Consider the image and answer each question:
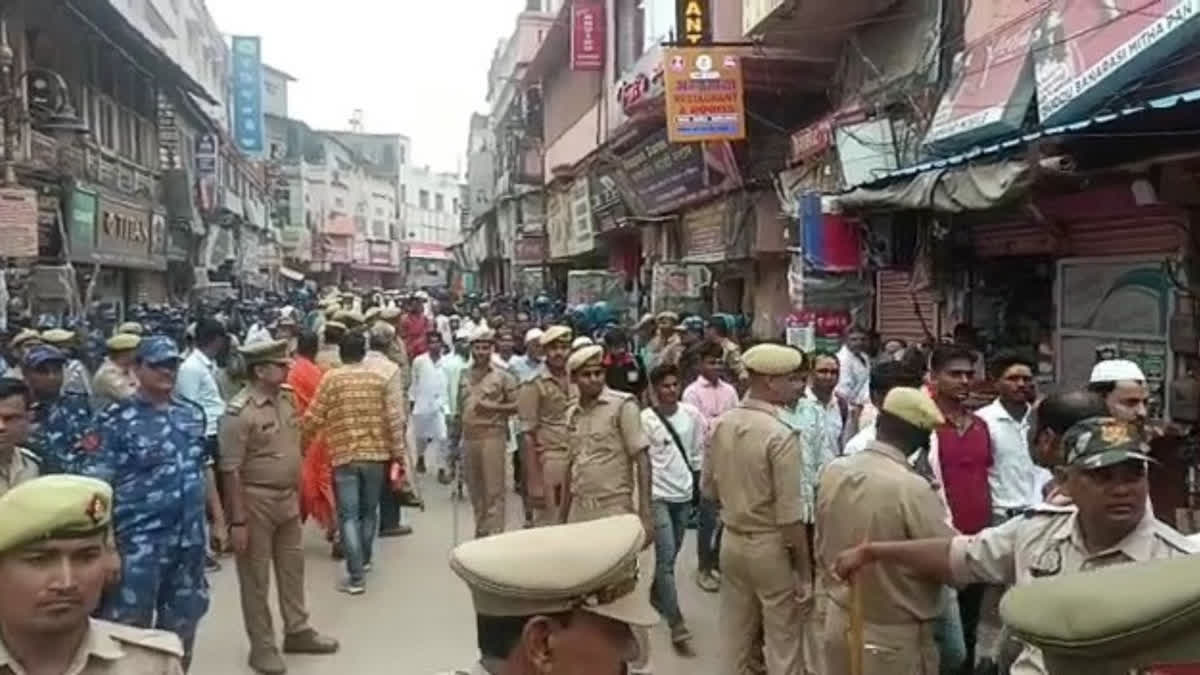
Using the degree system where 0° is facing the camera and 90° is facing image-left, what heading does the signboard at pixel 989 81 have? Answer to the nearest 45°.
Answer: approximately 45°

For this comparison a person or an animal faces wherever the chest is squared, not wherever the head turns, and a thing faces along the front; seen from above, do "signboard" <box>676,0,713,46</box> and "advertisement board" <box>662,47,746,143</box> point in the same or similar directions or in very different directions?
same or similar directions

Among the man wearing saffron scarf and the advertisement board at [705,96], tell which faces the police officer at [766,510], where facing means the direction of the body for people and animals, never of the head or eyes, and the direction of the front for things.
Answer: the advertisement board

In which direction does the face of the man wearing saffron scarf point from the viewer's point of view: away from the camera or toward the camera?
away from the camera

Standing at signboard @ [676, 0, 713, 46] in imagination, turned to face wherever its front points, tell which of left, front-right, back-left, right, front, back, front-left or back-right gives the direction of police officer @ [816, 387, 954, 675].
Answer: front

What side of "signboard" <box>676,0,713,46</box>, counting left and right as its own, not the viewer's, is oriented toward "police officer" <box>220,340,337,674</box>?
front

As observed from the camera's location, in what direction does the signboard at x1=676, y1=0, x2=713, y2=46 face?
facing the viewer

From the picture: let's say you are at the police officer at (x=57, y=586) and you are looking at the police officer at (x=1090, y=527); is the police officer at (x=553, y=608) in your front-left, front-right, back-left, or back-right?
front-right

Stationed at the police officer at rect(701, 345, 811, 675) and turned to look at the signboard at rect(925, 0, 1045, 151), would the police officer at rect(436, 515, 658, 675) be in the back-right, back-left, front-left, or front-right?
back-right

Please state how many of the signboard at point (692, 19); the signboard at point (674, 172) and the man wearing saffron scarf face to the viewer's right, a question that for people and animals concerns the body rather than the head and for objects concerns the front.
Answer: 0

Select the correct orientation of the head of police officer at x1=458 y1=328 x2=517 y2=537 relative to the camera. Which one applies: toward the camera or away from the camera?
toward the camera

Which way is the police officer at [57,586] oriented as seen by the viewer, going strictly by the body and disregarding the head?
toward the camera

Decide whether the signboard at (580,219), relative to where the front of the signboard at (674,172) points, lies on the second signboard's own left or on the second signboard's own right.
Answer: on the second signboard's own right

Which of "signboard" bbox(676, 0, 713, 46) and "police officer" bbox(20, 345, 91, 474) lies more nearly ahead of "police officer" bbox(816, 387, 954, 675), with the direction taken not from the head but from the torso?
the signboard

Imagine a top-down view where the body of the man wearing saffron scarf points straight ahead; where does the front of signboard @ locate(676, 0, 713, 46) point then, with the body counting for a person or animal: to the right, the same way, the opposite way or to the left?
the opposite way

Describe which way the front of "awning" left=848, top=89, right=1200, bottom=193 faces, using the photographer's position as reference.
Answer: facing the viewer and to the left of the viewer

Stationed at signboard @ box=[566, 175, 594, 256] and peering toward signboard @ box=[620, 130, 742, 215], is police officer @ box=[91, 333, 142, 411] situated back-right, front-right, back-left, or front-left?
front-right

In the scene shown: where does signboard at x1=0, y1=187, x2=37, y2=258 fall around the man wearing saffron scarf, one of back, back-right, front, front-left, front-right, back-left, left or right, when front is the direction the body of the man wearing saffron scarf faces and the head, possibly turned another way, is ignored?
front-left
